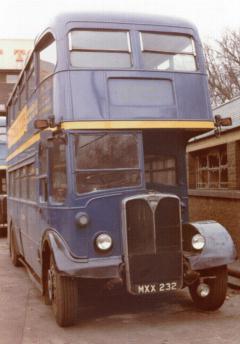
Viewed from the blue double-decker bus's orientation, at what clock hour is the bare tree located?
The bare tree is roughly at 8 o'clock from the blue double-decker bus.

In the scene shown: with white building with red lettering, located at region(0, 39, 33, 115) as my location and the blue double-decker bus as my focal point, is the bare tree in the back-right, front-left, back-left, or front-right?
front-left

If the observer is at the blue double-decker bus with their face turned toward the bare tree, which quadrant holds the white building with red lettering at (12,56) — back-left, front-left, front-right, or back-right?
front-left

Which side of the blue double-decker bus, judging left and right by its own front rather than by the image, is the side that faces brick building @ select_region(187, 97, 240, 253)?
left

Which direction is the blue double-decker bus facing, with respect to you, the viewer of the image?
facing the viewer and to the right of the viewer

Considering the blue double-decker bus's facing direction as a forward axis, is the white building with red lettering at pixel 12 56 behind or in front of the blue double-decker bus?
behind
